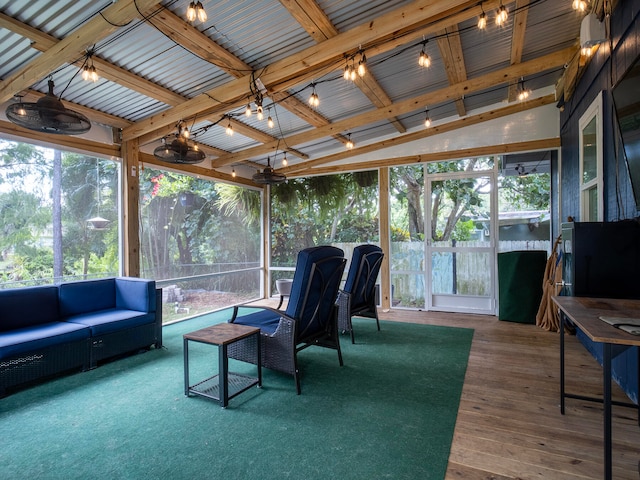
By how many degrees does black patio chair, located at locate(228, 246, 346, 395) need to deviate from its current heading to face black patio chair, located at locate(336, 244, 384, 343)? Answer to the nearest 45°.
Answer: approximately 90° to its right

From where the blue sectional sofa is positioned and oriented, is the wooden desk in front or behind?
in front

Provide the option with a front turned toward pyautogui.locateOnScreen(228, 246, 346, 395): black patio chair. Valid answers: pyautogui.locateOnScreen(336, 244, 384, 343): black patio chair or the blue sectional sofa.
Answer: the blue sectional sofa

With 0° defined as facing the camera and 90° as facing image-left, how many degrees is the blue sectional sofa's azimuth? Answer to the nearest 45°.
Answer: approximately 315°
